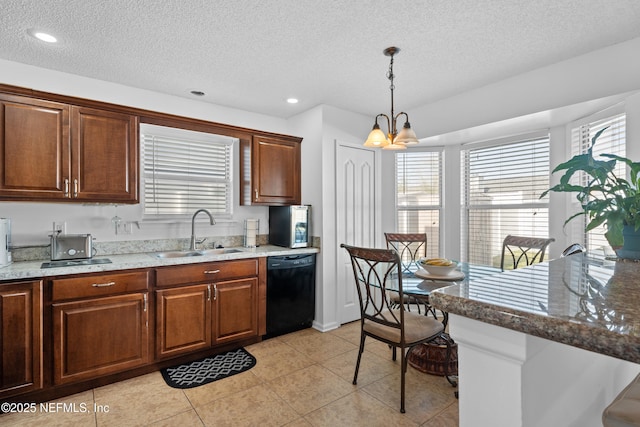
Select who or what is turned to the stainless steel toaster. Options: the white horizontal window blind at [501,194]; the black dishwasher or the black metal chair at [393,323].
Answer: the white horizontal window blind

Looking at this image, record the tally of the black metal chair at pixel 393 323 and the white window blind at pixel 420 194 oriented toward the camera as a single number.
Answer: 1

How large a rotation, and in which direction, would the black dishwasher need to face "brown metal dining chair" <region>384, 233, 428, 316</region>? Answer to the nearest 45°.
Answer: approximately 45° to its left

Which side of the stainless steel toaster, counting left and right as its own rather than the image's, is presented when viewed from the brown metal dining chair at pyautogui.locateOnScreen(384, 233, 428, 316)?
left

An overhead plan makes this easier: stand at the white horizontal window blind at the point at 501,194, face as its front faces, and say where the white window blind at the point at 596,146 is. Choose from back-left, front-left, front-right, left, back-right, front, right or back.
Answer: left

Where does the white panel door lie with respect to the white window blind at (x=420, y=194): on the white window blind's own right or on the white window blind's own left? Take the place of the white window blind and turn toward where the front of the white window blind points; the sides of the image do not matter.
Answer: on the white window blind's own right

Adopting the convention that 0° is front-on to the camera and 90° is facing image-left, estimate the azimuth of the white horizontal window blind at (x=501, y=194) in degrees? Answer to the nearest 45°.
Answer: approximately 45°

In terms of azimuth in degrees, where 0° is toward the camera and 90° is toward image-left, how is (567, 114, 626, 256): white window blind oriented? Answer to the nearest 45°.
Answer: approximately 45°

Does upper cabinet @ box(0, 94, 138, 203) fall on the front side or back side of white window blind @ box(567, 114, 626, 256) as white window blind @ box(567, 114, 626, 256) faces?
on the front side

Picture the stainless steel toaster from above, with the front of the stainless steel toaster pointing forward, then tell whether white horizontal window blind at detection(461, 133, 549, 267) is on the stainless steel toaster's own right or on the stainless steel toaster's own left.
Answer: on the stainless steel toaster's own left

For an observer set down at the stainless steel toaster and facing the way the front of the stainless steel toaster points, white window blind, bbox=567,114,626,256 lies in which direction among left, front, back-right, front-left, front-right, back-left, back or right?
front-left

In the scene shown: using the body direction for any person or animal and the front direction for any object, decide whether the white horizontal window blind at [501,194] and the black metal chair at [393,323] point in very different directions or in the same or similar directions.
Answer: very different directions
